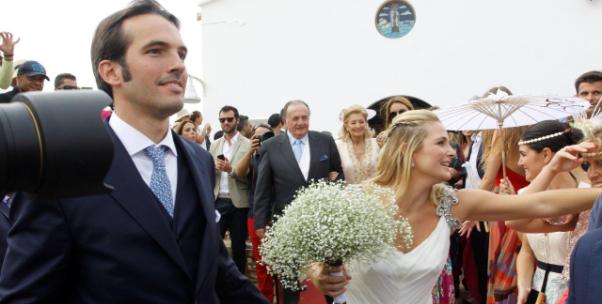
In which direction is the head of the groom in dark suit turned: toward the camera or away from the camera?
toward the camera

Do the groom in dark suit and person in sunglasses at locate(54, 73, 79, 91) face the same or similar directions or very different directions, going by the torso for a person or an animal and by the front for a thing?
same or similar directions

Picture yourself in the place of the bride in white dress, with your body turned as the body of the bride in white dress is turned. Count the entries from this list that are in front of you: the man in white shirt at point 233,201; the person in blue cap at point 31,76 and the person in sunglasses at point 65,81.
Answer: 0

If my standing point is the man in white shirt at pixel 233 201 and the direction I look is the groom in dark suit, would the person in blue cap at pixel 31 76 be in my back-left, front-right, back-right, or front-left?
front-right

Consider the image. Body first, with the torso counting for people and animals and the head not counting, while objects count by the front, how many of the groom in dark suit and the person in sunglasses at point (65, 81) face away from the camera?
0

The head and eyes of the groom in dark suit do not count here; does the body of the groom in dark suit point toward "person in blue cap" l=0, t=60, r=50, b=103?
no

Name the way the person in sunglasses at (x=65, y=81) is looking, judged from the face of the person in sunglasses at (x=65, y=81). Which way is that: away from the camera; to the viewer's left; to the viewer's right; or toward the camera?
toward the camera

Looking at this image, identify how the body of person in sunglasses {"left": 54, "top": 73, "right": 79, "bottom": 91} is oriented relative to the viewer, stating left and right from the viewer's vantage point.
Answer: facing the viewer and to the right of the viewer

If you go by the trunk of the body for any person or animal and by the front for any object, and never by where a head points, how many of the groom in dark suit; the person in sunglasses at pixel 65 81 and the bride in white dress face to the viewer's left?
0

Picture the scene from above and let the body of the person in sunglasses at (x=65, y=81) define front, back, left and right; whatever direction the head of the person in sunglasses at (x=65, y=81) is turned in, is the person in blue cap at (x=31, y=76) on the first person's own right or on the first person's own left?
on the first person's own right

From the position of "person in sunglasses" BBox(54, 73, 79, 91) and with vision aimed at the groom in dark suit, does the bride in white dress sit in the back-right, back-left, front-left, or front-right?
front-left

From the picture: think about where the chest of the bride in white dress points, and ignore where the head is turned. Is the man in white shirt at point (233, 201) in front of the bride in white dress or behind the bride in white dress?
behind
